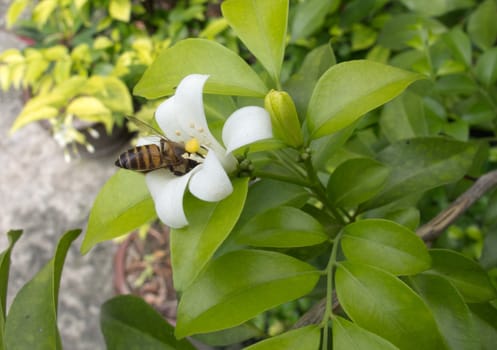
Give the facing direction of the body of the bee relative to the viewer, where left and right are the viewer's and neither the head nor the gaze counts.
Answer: facing to the right of the viewer

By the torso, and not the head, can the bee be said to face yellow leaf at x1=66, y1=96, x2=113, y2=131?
no

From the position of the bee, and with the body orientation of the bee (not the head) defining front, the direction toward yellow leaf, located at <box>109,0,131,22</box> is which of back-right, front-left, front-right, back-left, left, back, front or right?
left

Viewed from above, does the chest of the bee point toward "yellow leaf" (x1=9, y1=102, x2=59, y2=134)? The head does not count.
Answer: no
